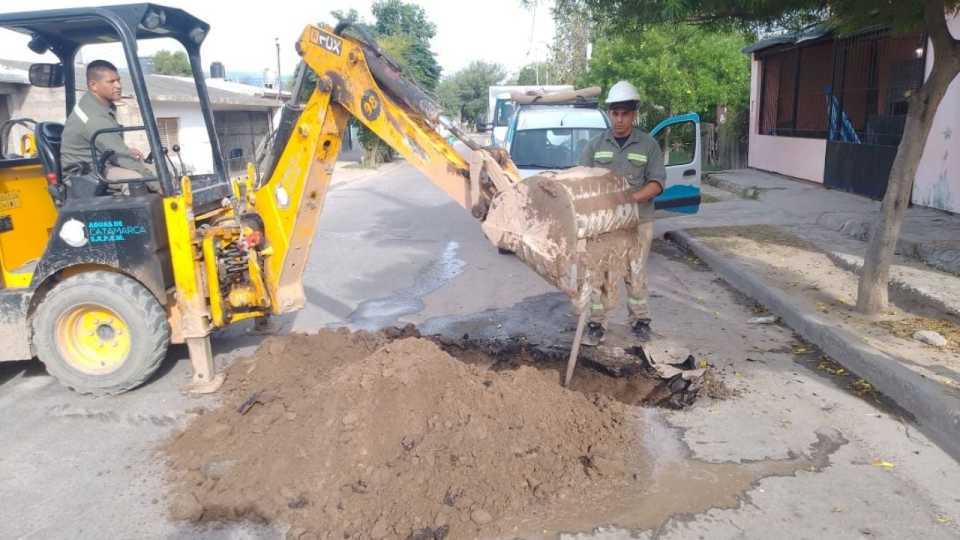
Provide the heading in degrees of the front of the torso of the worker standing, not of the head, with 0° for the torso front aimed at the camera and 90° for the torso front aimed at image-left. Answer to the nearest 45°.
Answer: approximately 0°

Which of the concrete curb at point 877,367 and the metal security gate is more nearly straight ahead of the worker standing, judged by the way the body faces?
the concrete curb

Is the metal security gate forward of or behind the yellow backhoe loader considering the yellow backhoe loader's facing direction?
behind

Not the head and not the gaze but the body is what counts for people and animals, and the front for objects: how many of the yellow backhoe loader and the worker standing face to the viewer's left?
1

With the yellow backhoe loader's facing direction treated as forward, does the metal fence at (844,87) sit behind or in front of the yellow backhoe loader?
behind

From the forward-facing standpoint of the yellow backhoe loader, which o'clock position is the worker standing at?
The worker standing is roughly at 6 o'clock from the yellow backhoe loader.

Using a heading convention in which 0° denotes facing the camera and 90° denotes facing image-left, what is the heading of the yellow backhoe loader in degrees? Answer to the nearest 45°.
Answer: approximately 90°

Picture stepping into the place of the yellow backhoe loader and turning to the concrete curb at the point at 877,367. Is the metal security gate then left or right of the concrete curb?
left

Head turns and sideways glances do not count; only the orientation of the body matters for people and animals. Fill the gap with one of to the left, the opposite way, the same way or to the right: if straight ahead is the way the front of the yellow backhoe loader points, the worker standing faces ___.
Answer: to the left

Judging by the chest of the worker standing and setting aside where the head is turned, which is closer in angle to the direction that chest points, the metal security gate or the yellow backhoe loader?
the yellow backhoe loader

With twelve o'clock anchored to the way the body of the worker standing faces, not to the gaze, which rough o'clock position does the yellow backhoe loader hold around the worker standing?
The yellow backhoe loader is roughly at 2 o'clock from the worker standing.

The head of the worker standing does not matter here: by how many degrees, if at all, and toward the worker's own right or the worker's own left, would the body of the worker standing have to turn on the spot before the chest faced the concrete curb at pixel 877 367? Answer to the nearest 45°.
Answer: approximately 45° to the worker's own left

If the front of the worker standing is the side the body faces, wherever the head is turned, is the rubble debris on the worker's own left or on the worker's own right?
on the worker's own left

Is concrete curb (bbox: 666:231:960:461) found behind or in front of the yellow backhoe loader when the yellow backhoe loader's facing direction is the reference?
behind

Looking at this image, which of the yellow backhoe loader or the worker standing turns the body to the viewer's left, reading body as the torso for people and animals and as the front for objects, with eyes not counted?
the yellow backhoe loader
